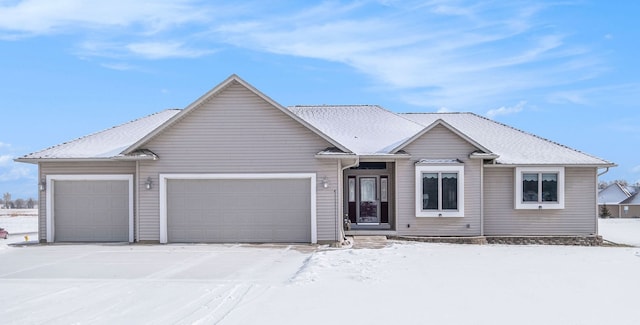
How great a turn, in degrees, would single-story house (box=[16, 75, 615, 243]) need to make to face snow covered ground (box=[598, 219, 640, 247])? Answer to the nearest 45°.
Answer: approximately 135° to its left

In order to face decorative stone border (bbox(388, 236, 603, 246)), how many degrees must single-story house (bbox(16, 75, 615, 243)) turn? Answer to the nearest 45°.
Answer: approximately 90° to its left

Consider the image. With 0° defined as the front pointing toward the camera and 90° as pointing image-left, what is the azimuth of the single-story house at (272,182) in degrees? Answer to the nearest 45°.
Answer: approximately 0°
